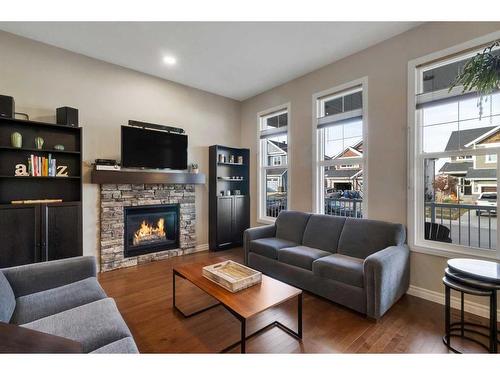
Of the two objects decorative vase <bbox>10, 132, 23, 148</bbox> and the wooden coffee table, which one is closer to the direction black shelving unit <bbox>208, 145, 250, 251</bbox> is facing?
the wooden coffee table

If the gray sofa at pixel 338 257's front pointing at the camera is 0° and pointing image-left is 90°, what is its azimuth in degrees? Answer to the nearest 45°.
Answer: approximately 45°

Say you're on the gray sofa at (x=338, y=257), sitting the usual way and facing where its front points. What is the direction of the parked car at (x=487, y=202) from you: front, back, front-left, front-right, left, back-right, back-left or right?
back-left

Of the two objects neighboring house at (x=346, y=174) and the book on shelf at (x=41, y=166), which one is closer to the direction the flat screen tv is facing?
the book on shelf

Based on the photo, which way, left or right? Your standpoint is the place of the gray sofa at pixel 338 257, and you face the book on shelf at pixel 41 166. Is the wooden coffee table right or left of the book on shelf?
left

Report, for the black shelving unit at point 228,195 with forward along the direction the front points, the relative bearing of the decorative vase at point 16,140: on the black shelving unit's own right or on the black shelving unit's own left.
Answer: on the black shelving unit's own right

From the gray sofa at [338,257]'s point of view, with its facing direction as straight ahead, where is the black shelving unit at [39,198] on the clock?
The black shelving unit is roughly at 1 o'clock from the gray sofa.
